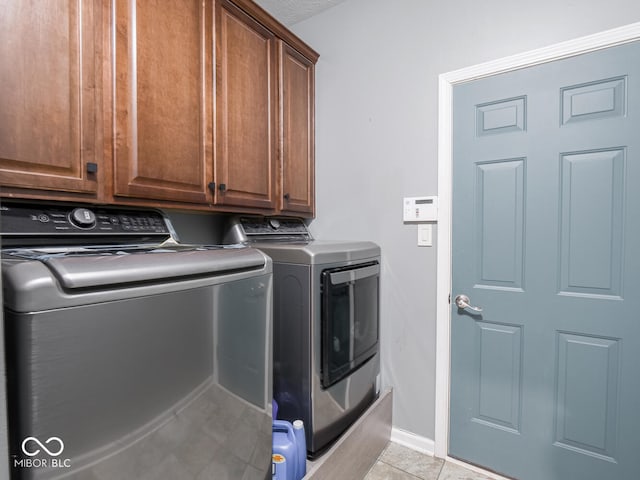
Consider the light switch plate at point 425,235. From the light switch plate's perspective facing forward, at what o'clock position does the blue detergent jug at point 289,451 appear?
The blue detergent jug is roughly at 1 o'clock from the light switch plate.

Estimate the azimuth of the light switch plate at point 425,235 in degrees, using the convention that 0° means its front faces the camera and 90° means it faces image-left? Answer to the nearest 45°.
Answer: approximately 0°

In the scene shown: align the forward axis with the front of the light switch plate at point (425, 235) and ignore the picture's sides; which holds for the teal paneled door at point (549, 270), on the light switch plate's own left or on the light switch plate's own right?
on the light switch plate's own left
